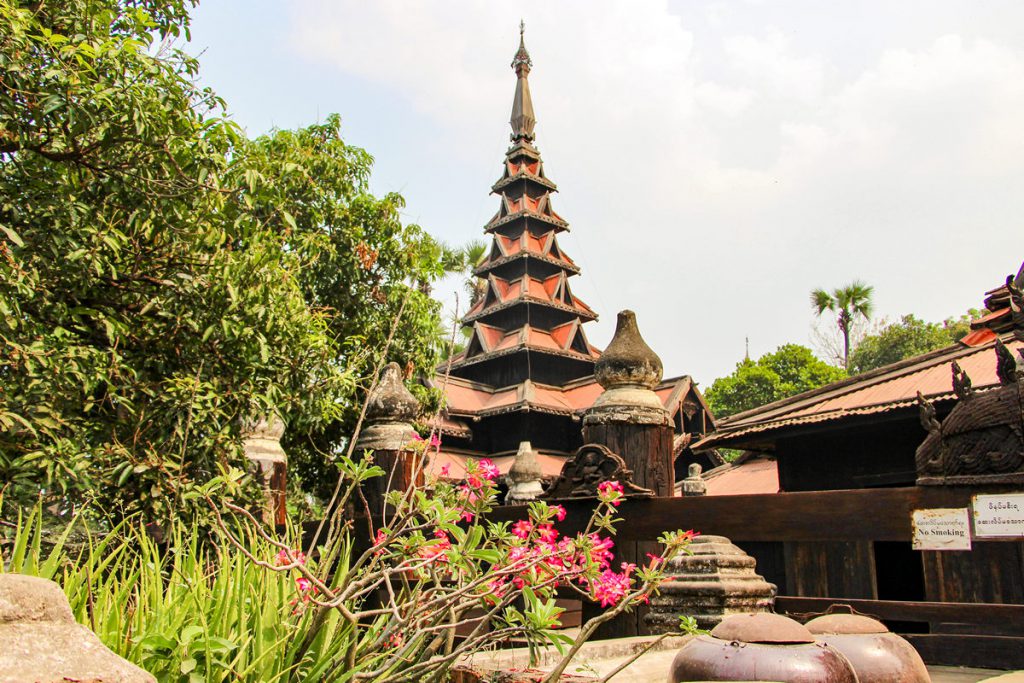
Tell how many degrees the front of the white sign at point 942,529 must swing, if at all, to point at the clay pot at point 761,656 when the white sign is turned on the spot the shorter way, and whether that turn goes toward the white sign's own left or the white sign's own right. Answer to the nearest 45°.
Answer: approximately 45° to the white sign's own right

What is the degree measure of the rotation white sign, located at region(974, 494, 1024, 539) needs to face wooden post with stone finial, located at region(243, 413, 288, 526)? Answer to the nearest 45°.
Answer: approximately 90° to its right

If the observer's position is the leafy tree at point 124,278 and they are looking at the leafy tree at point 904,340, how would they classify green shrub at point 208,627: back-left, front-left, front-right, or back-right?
back-right

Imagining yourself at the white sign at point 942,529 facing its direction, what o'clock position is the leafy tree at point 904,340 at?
The leafy tree is roughly at 6 o'clock from the white sign.

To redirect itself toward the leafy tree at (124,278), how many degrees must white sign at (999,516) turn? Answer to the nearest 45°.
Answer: approximately 90° to its right

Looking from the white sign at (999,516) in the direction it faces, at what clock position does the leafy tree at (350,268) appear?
The leafy tree is roughly at 4 o'clock from the white sign.

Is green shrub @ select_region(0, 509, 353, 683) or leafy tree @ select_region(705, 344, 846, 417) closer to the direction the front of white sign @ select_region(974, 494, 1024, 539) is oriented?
the green shrub

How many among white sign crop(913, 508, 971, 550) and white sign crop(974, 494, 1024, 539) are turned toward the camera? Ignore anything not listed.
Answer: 2

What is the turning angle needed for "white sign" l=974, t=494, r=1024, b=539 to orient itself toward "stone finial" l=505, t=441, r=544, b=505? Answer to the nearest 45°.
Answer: approximately 135° to its right

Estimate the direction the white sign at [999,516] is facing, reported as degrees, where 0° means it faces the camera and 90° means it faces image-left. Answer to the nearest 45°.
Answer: approximately 0°

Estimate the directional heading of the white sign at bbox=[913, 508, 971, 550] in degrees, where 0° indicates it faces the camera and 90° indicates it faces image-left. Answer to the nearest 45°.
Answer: approximately 0°
